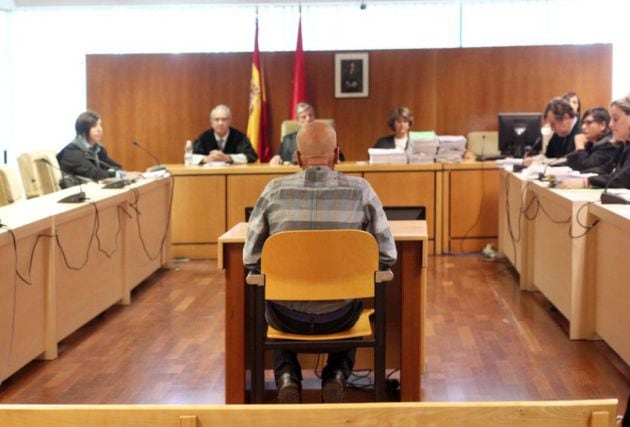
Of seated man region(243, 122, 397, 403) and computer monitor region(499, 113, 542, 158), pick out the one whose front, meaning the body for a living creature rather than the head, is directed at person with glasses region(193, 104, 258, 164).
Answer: the seated man

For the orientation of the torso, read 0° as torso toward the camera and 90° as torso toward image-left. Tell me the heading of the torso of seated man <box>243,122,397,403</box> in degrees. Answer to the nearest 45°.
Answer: approximately 180°

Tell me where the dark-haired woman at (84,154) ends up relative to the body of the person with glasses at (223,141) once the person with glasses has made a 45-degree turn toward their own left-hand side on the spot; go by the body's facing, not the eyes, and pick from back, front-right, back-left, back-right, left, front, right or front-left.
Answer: right

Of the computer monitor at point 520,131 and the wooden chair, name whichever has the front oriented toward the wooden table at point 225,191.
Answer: the wooden chair

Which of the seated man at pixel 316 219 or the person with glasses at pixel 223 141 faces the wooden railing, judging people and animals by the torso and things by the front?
the person with glasses

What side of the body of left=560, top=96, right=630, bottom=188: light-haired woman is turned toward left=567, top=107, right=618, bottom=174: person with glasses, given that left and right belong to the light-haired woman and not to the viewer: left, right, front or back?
right

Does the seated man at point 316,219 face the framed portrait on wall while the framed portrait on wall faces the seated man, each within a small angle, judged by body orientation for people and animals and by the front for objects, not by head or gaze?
yes

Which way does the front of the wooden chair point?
away from the camera

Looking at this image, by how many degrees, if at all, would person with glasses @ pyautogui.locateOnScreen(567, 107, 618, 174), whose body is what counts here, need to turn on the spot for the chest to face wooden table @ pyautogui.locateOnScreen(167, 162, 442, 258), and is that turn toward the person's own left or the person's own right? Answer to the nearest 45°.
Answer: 0° — they already face it

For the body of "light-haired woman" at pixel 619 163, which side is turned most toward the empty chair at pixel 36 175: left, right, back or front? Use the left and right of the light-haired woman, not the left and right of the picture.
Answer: front

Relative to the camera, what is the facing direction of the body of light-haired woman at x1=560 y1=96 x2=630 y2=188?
to the viewer's left

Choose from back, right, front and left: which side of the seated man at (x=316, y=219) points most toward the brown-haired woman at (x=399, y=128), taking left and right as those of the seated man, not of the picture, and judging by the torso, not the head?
front

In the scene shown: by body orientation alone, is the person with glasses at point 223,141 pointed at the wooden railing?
yes

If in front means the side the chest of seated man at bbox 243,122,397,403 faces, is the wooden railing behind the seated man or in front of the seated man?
behind

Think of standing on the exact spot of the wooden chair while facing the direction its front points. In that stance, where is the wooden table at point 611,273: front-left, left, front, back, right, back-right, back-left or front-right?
front-right

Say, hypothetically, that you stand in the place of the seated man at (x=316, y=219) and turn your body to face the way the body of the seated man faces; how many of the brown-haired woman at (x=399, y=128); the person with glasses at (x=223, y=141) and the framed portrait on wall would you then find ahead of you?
3
